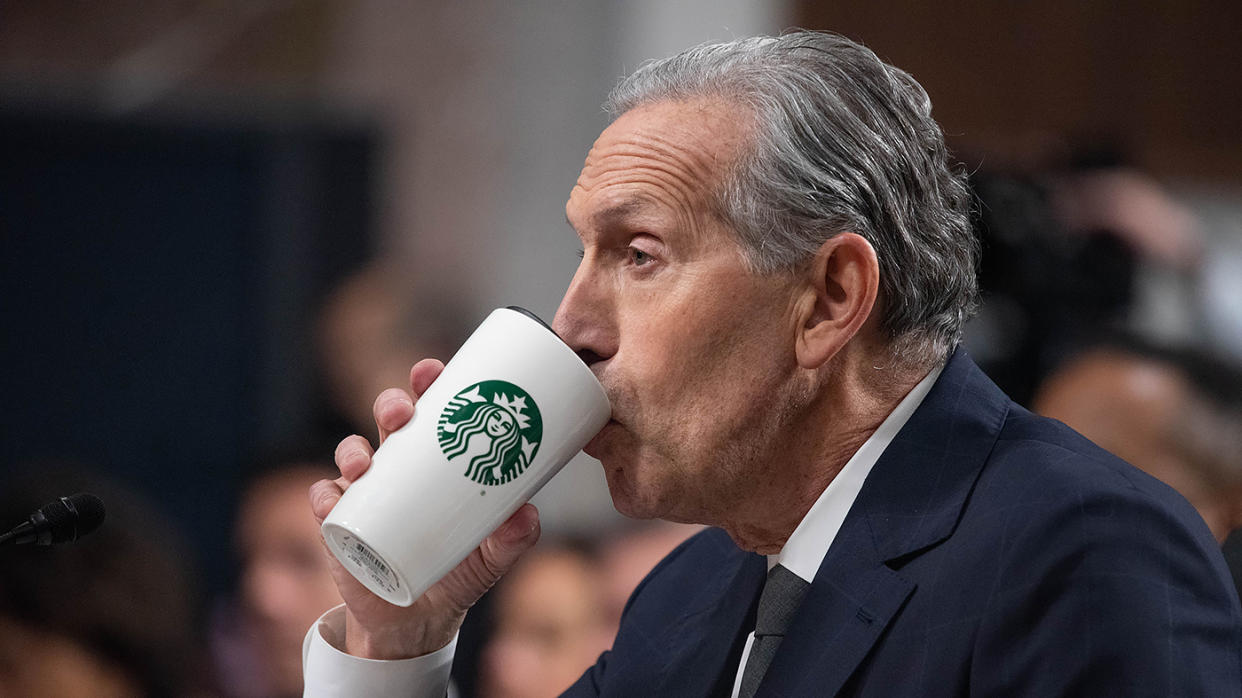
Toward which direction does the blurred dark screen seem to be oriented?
toward the camera

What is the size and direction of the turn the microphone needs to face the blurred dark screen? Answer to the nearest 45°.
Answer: approximately 90° to its left

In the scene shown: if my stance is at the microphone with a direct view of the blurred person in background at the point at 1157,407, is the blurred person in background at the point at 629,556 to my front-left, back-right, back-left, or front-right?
front-left

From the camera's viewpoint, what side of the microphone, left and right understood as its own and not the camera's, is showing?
right

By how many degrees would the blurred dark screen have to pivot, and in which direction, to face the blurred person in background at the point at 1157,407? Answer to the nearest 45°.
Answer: approximately 45° to its left

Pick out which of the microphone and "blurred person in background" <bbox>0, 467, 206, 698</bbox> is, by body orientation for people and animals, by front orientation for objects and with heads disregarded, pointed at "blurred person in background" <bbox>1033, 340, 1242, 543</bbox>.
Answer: the microphone

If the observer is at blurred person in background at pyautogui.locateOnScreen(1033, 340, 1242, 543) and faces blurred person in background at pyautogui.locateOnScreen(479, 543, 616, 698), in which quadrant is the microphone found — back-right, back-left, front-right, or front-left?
front-left

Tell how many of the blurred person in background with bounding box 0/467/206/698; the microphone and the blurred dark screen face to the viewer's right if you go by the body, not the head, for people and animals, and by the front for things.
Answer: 1

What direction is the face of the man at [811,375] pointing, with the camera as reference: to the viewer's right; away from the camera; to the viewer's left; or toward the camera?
to the viewer's left

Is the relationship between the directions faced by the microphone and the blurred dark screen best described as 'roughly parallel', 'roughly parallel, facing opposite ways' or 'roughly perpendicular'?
roughly perpendicular
